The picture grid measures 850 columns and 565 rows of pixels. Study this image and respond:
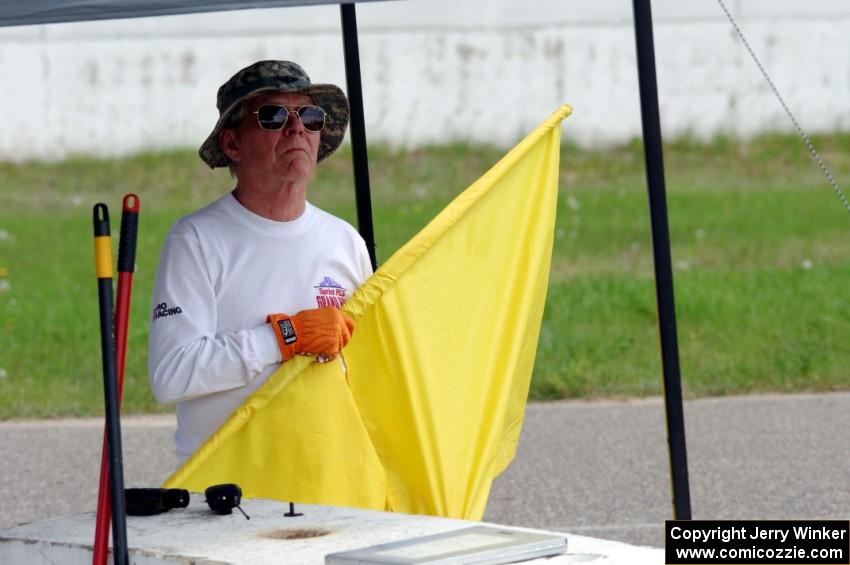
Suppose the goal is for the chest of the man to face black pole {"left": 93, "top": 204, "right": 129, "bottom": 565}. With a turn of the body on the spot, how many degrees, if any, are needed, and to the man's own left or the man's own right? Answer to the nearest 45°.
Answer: approximately 45° to the man's own right

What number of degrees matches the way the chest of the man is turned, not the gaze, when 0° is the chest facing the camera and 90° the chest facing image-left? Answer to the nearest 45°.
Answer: approximately 315°
